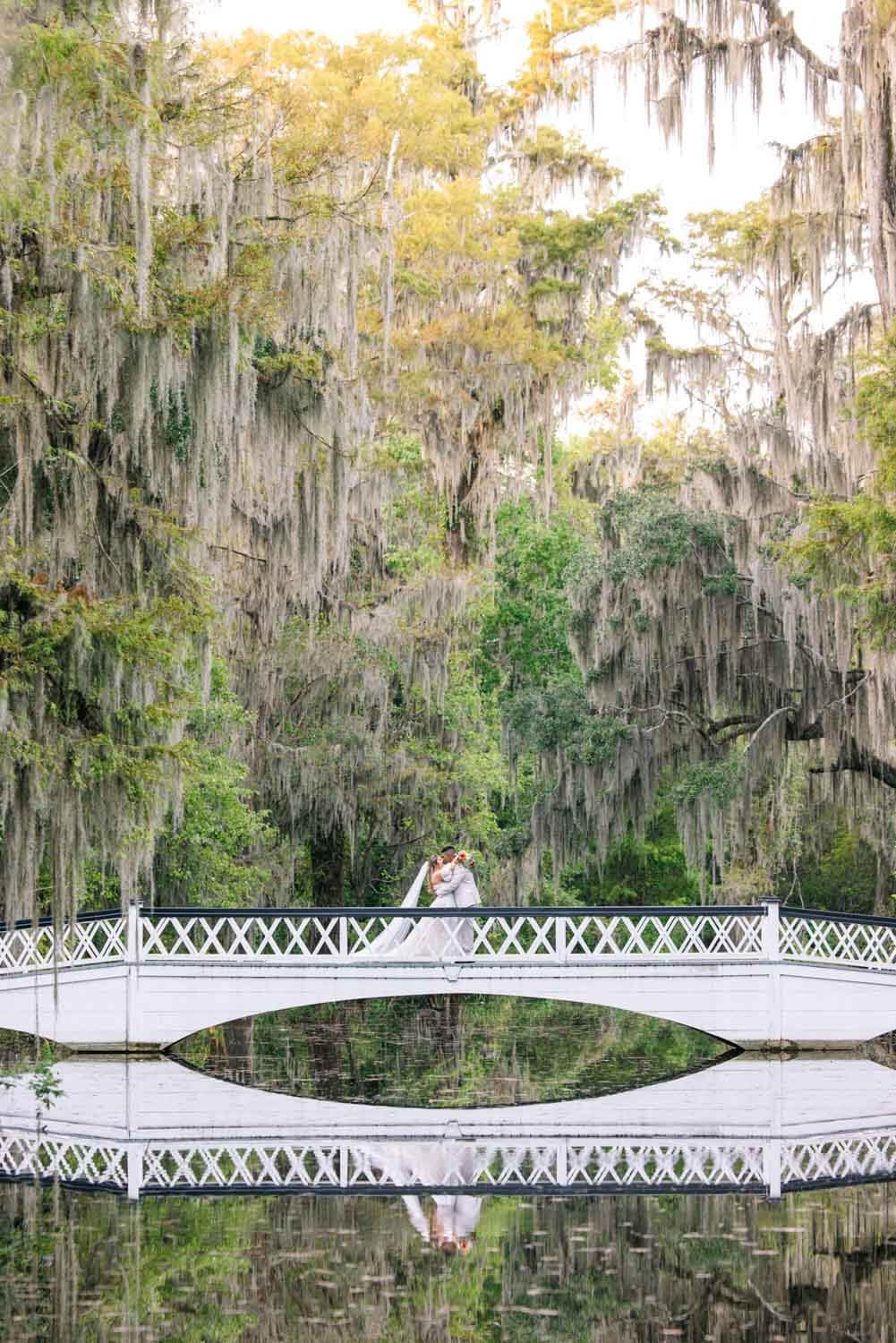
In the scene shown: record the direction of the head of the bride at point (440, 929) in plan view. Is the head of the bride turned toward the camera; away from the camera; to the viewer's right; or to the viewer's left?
to the viewer's right

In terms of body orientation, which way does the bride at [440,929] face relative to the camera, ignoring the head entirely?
to the viewer's right

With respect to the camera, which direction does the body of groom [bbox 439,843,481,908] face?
to the viewer's left
